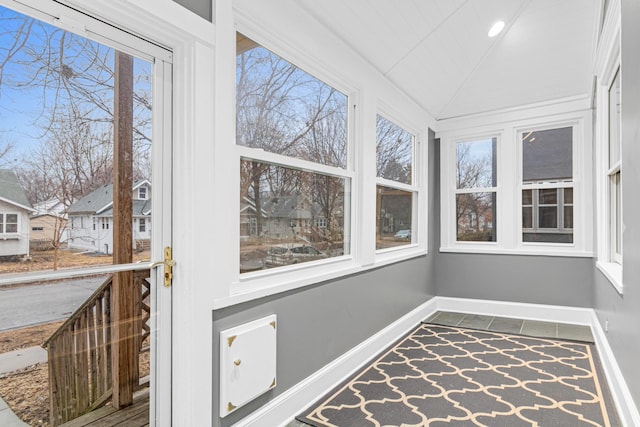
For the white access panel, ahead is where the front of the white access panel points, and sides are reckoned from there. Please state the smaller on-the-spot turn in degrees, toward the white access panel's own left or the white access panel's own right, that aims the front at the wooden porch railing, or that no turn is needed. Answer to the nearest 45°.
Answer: approximately 180°

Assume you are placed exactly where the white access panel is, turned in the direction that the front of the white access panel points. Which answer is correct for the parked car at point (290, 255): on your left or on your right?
on your left

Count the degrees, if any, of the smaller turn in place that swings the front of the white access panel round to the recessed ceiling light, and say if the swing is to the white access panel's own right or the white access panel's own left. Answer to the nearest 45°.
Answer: approximately 90° to the white access panel's own left

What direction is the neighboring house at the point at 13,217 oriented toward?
toward the camera

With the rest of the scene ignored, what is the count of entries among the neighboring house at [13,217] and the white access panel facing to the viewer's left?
0

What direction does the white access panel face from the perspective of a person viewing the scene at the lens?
facing the viewer and to the right of the viewer

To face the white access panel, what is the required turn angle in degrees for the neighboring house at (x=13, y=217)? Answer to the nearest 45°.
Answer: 0° — it already faces it

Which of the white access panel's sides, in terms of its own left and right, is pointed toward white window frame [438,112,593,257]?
left
